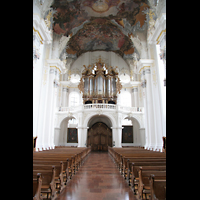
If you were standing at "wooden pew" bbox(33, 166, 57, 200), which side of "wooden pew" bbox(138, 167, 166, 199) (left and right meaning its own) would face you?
right

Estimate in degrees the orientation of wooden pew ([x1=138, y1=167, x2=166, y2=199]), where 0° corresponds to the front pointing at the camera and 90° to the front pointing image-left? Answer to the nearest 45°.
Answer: approximately 0°

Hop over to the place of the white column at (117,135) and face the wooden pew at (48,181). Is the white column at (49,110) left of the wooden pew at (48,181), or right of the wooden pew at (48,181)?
right

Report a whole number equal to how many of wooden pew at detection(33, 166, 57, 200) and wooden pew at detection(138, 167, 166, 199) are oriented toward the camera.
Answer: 2

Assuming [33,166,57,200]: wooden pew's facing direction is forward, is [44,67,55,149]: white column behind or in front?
behind

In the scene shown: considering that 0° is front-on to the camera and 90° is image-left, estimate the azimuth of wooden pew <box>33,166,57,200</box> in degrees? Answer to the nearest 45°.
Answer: approximately 0°

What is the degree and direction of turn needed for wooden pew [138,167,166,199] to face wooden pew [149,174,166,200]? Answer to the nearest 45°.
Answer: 0° — it already faces it

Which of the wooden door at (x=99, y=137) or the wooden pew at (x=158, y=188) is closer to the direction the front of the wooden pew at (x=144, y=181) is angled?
the wooden pew
